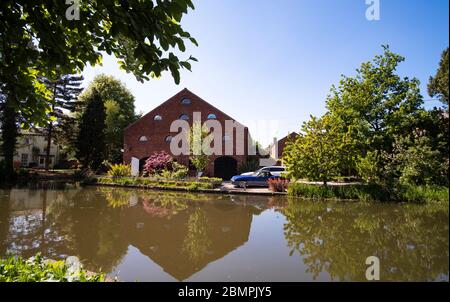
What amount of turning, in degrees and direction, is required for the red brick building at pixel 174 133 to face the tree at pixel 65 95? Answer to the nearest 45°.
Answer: approximately 135° to its right

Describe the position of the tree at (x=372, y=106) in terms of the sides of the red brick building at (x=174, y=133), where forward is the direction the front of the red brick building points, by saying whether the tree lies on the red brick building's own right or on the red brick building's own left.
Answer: on the red brick building's own left

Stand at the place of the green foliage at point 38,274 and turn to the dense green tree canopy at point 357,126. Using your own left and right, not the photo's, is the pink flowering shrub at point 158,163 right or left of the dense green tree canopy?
left

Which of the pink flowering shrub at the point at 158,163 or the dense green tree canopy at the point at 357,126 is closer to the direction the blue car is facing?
the pink flowering shrub

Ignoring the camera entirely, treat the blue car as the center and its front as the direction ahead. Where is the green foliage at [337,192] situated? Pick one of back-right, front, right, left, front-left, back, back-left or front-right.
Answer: back-left

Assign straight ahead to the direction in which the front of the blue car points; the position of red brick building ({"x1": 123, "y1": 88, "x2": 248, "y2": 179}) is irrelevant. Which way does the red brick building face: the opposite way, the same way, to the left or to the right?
to the left

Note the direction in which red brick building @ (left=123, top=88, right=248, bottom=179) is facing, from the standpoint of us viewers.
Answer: facing the viewer

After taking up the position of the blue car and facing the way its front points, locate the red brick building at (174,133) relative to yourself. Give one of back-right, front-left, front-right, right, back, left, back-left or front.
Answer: front-right

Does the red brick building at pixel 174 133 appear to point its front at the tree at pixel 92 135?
no

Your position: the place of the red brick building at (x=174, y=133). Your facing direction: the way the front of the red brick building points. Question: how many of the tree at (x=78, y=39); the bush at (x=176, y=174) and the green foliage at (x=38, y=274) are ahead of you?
3

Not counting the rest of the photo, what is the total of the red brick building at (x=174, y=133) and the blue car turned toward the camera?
1

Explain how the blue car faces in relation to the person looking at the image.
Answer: facing to the left of the viewer

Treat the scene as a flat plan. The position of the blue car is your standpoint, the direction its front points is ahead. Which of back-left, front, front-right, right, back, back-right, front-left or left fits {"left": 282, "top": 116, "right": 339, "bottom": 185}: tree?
back-left

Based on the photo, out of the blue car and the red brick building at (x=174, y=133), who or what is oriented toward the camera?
the red brick building

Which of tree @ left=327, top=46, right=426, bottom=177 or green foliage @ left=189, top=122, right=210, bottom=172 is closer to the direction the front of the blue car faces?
the green foliage

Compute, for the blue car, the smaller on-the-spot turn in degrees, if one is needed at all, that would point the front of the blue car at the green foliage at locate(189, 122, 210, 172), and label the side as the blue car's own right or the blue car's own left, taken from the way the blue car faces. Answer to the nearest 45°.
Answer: approximately 45° to the blue car's own right

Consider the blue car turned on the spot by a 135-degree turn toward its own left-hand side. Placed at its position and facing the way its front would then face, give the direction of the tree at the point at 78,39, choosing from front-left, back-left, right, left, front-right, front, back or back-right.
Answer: front-right

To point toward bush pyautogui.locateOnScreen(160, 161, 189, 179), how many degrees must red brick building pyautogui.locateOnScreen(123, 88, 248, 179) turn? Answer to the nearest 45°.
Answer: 0° — it already faces it
